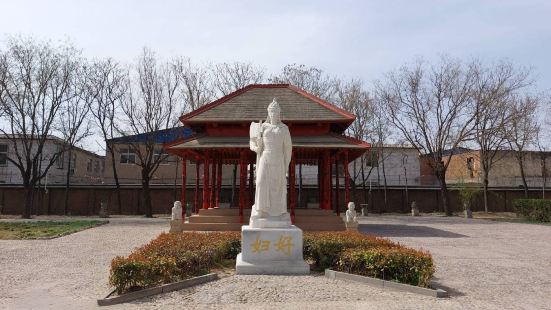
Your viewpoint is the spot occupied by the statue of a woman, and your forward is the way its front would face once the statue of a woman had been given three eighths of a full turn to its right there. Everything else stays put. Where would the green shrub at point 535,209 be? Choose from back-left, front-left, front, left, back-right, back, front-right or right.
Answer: right

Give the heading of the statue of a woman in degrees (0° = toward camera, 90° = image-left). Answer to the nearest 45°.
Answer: approximately 0°

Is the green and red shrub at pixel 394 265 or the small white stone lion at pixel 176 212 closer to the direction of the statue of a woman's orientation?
the green and red shrub

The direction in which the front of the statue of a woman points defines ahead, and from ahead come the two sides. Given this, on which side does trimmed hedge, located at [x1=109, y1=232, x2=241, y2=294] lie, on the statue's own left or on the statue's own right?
on the statue's own right

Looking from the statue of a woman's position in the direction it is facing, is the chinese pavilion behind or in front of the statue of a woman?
behind

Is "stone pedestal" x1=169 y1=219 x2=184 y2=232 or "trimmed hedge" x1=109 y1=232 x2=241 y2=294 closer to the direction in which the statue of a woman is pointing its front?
the trimmed hedge

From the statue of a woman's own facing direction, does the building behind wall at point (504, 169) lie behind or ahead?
behind

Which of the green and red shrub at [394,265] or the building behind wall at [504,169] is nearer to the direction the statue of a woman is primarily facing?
the green and red shrub

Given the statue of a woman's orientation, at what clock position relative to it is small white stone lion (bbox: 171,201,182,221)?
The small white stone lion is roughly at 5 o'clock from the statue of a woman.

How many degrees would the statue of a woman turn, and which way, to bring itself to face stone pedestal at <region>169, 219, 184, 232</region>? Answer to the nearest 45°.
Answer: approximately 135° to its right

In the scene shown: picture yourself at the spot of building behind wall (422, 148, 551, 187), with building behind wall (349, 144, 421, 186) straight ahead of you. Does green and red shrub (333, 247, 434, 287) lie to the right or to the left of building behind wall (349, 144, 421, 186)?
left

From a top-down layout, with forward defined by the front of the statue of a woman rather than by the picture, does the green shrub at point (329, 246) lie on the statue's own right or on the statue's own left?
on the statue's own left

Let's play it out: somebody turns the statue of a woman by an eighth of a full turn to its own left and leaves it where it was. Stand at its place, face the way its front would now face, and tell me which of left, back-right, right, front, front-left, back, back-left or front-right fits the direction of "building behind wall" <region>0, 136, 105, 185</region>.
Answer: back
